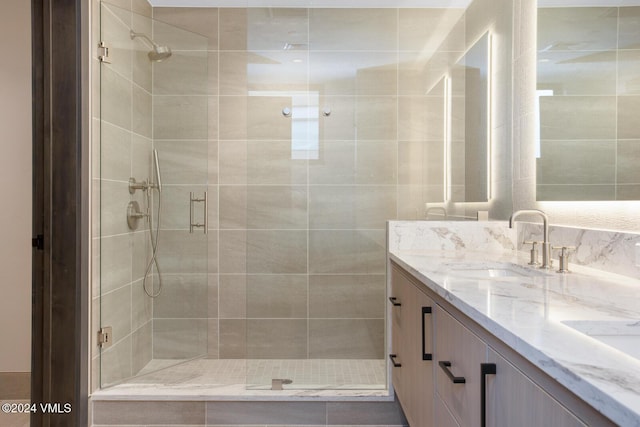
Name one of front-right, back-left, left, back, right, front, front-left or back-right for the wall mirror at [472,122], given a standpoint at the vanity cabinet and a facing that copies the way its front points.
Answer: back-right

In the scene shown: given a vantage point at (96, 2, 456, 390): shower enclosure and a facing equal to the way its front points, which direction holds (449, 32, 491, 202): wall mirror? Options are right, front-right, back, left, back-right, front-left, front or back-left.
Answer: left

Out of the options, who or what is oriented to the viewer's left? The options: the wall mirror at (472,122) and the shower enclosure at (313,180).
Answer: the wall mirror

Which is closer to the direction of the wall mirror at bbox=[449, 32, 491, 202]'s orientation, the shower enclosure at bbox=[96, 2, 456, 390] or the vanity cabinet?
the shower enclosure

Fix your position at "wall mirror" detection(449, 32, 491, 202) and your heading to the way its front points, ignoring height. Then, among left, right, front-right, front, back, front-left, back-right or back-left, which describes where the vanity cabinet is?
left

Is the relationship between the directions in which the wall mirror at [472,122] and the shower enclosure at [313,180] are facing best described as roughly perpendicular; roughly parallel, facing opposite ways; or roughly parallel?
roughly perpendicular

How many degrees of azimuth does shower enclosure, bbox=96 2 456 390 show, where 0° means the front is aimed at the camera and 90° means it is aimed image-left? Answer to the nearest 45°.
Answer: approximately 0°

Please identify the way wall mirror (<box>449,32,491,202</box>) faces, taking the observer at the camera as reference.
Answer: facing to the left of the viewer

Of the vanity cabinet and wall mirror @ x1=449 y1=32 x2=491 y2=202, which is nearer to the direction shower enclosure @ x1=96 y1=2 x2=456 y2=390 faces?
the vanity cabinet
